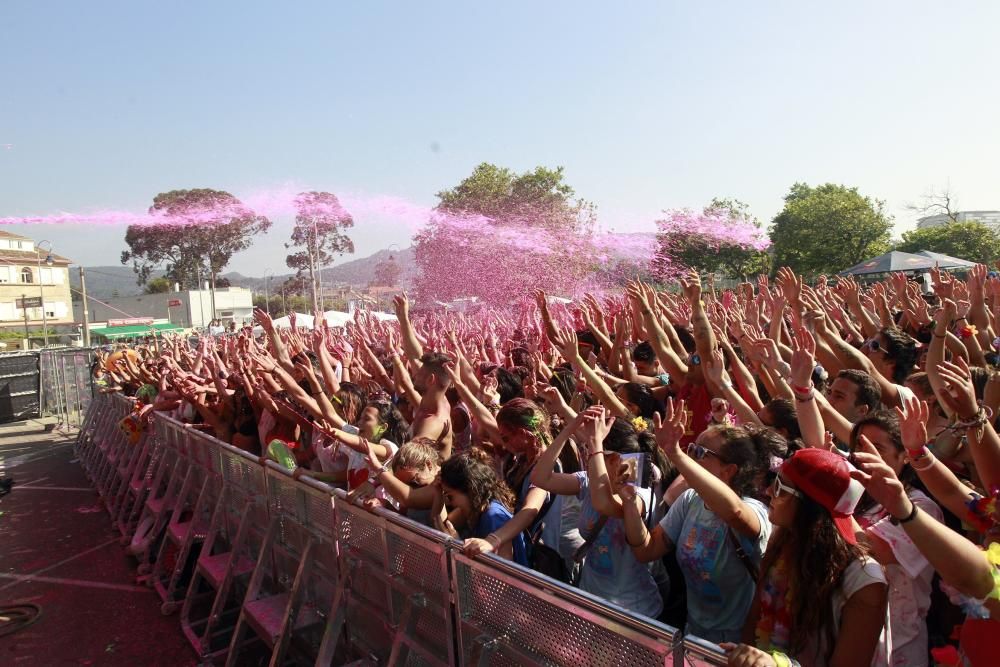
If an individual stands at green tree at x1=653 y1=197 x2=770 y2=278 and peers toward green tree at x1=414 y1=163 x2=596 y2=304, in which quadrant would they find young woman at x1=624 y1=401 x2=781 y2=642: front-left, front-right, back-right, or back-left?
front-left

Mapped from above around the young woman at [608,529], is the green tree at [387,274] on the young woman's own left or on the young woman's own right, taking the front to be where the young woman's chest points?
on the young woman's own right

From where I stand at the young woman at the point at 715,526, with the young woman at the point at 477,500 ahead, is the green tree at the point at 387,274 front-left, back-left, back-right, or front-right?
front-right

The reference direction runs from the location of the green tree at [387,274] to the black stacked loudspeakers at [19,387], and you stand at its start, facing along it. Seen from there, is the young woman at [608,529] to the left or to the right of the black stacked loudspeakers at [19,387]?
left

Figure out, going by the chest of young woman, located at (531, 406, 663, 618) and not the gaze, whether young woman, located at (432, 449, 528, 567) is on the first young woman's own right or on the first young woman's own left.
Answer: on the first young woman's own right

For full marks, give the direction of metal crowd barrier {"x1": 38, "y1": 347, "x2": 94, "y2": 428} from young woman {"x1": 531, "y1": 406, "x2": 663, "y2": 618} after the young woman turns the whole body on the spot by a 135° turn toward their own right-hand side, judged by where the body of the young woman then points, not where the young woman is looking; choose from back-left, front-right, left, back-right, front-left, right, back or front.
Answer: front-left

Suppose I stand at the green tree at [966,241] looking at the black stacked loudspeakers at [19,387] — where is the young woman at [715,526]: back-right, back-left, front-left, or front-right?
front-left

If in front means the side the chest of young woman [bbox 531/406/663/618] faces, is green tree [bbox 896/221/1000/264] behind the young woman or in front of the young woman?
behind

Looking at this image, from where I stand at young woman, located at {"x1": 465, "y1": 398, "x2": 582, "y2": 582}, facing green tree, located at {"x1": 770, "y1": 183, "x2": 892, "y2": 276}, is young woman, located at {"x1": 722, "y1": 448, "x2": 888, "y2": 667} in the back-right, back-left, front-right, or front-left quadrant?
back-right

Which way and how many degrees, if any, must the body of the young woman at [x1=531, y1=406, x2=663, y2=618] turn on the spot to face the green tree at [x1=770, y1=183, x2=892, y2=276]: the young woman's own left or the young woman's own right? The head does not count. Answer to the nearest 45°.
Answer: approximately 135° to the young woman's own right

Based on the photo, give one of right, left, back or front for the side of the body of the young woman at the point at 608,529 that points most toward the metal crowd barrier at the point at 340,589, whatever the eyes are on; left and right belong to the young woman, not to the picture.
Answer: right

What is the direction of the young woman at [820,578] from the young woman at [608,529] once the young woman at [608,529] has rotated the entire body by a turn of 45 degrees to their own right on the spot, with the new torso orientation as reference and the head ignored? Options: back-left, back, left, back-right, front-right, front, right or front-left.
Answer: back-left

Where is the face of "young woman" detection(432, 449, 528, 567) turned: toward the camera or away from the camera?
toward the camera

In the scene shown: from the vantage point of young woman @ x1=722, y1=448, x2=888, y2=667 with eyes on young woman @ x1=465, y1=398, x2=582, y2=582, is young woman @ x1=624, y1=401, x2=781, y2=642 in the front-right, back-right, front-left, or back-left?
front-right

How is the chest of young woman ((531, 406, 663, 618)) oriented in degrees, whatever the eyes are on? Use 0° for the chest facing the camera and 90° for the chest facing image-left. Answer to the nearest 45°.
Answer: approximately 45°

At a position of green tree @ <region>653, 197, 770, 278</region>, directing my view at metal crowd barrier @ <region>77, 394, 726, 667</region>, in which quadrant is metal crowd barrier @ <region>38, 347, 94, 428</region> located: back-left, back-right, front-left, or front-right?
front-right
